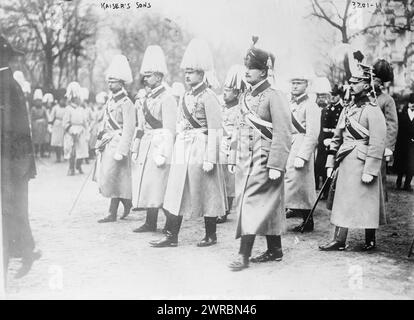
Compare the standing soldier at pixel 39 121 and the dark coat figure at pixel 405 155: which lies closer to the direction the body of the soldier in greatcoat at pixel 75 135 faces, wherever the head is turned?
the standing soldier

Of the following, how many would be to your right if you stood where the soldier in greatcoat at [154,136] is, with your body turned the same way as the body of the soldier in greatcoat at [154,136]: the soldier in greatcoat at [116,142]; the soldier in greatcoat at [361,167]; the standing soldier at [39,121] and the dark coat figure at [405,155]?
2

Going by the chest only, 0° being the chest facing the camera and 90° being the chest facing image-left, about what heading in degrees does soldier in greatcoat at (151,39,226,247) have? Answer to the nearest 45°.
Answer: approximately 45°

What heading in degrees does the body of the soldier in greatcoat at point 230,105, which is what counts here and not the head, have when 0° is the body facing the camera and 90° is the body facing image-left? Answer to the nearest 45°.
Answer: approximately 45°

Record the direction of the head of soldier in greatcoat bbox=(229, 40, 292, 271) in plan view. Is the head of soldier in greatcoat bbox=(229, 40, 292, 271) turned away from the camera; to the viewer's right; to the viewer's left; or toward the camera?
to the viewer's left

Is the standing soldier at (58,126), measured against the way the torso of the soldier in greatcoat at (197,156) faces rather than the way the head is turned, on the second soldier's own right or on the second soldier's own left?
on the second soldier's own right

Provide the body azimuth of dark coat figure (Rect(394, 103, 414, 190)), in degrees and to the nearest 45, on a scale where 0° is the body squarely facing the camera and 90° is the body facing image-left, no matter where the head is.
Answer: approximately 0°

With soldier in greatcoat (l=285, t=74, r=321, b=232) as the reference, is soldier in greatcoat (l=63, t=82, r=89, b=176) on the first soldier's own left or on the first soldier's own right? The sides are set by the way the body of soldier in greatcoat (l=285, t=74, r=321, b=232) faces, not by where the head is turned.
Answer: on the first soldier's own right

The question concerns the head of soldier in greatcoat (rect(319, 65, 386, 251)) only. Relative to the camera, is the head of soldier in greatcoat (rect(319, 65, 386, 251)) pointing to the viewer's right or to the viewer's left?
to the viewer's left
